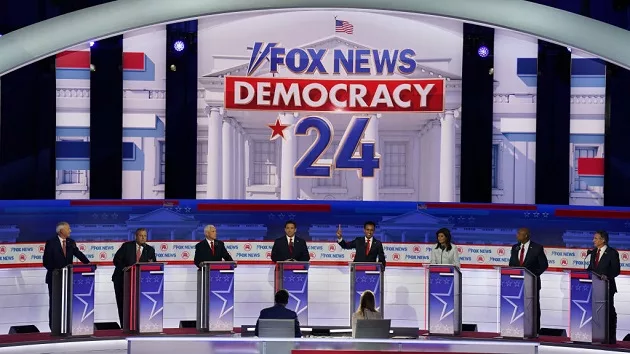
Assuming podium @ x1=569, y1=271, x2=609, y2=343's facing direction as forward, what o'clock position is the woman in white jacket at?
The woman in white jacket is roughly at 2 o'clock from the podium.

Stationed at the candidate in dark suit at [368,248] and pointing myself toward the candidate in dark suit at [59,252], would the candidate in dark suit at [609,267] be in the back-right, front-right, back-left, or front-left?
back-left

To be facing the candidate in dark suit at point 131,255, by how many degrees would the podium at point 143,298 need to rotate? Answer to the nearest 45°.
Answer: approximately 135° to its left

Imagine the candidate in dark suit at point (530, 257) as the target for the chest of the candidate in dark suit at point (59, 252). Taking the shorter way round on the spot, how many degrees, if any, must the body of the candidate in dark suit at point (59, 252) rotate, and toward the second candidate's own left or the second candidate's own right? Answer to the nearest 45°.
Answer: approximately 45° to the second candidate's own left

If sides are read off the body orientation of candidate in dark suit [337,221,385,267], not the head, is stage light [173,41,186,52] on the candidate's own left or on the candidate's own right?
on the candidate's own right

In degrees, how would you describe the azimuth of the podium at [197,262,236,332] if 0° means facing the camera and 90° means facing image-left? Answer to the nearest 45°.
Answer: approximately 315°

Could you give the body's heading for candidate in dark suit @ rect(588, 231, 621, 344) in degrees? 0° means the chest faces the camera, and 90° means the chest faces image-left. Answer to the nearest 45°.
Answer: approximately 45°

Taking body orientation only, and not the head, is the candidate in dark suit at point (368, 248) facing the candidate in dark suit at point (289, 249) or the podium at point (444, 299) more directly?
the podium
